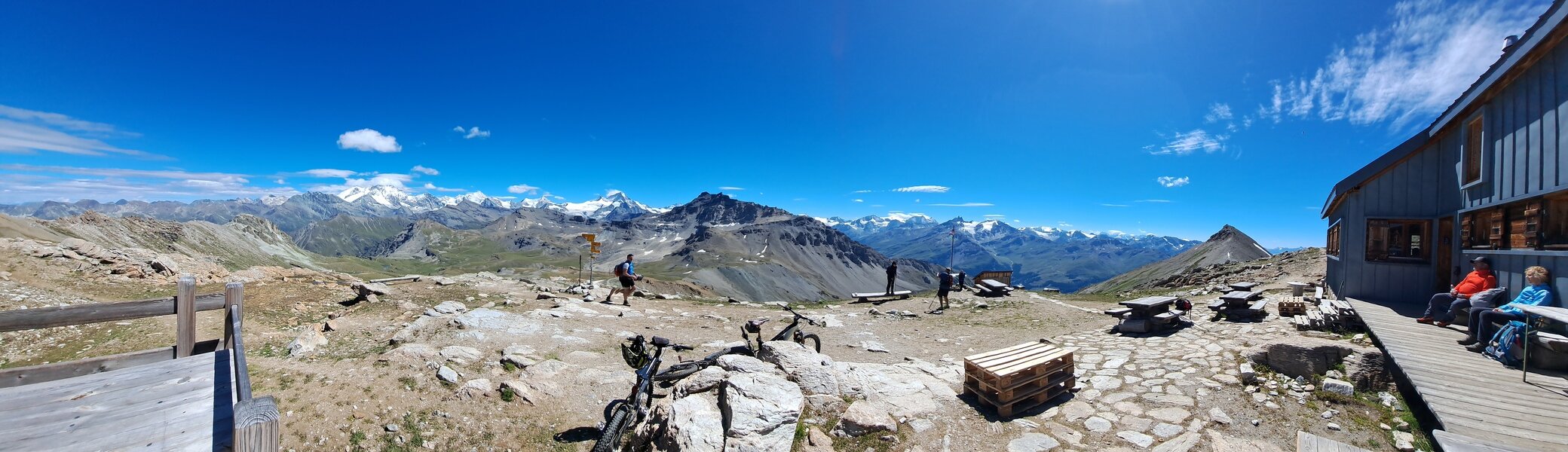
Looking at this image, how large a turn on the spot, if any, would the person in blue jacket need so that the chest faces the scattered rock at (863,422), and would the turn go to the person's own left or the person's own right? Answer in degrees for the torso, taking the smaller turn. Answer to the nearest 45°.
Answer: approximately 45° to the person's own left

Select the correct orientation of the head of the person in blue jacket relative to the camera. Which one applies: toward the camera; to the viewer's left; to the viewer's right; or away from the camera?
to the viewer's left

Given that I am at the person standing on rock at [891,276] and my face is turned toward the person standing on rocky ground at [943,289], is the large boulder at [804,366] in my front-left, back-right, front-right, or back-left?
front-right

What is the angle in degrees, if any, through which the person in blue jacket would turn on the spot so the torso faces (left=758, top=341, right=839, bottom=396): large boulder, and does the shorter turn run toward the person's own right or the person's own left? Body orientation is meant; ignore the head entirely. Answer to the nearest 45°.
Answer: approximately 45° to the person's own left

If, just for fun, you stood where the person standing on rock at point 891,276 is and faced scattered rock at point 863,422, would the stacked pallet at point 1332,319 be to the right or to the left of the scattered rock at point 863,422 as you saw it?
left

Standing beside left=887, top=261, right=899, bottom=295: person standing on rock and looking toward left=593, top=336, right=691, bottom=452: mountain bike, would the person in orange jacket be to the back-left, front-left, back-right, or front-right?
front-left

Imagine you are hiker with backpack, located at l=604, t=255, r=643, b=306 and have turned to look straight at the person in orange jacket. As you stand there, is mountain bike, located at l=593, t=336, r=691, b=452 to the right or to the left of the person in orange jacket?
right

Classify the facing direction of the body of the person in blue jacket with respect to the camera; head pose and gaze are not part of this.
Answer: to the viewer's left

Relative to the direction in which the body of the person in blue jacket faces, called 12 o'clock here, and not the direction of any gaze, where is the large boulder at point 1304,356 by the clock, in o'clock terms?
The large boulder is roughly at 1 o'clock from the person in blue jacket.

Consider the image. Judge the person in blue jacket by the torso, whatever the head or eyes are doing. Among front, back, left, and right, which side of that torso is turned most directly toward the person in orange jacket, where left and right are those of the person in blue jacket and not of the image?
right

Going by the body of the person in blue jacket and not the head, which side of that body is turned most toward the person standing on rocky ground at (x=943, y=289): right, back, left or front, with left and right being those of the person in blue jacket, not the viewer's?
front
